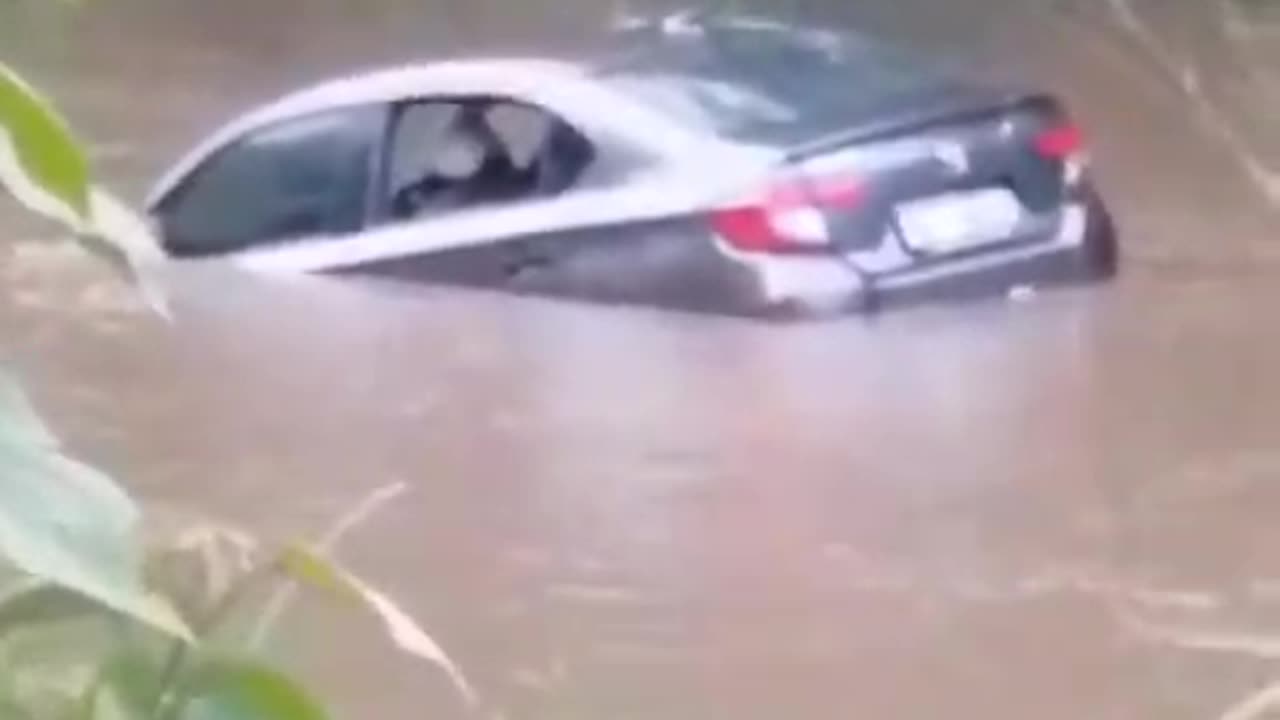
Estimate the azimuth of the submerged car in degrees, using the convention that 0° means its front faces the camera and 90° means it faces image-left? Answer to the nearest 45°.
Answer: approximately 135°

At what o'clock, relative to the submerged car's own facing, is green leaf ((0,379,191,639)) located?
The green leaf is roughly at 8 o'clock from the submerged car.

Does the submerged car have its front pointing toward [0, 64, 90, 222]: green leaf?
no

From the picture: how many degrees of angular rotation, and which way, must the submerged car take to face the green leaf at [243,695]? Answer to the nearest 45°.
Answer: approximately 135° to its left

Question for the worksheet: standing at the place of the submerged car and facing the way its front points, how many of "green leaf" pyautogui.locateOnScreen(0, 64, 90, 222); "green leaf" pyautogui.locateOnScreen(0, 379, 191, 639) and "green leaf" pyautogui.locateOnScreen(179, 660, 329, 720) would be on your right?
0
